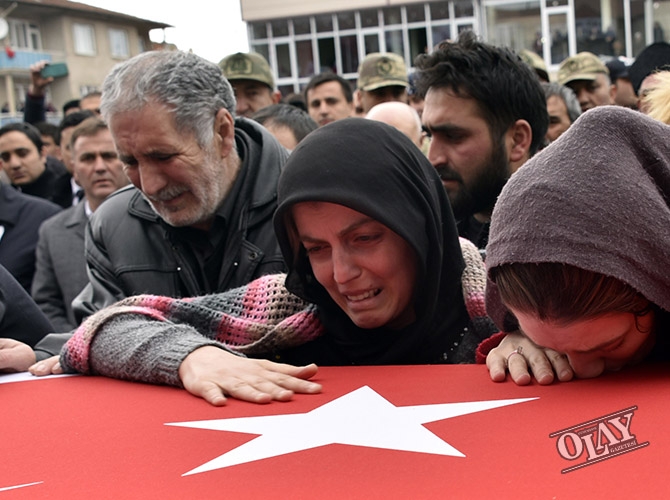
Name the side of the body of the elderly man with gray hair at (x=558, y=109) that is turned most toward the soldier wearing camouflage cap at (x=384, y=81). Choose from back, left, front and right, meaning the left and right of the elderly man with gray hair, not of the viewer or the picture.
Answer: right

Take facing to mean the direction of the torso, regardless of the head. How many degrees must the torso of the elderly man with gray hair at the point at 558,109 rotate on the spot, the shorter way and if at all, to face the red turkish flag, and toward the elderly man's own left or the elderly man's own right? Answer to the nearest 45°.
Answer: approximately 45° to the elderly man's own left

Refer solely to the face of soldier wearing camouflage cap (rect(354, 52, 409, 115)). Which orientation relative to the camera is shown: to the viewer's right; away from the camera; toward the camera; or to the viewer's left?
toward the camera

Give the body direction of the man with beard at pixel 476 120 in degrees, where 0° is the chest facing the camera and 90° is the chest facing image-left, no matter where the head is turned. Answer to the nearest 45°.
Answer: approximately 45°

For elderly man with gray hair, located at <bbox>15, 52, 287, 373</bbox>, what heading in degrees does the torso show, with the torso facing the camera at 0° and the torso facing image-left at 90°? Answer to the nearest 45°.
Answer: approximately 45°

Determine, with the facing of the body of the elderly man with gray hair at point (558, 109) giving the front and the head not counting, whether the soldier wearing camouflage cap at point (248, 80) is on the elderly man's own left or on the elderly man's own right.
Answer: on the elderly man's own right

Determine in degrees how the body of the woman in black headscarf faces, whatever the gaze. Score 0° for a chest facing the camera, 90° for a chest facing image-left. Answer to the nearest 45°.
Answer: approximately 0°

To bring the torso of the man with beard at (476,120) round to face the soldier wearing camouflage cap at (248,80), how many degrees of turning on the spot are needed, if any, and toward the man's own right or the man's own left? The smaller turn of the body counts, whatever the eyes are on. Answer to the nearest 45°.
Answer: approximately 90° to the man's own right

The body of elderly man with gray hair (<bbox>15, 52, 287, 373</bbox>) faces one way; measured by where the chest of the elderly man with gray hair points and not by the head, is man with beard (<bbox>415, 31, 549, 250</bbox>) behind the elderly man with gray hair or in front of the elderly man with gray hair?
behind

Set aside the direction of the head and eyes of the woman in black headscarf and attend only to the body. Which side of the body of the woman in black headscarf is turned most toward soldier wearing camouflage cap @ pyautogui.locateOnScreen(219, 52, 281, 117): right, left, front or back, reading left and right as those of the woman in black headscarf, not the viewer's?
back

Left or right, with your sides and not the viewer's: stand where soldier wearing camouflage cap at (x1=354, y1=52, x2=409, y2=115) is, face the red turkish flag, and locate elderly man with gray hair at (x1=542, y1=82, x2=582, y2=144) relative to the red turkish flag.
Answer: left

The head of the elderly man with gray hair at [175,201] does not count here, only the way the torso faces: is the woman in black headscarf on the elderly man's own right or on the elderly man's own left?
on the elderly man's own left

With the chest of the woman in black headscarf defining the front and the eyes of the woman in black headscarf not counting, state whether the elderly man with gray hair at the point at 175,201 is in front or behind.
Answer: behind

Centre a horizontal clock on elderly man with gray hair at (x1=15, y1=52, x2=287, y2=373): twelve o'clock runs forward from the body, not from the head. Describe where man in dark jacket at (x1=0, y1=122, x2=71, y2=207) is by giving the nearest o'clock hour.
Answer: The man in dark jacket is roughly at 4 o'clock from the elderly man with gray hair.

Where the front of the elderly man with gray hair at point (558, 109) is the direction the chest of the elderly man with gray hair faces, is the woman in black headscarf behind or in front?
in front
